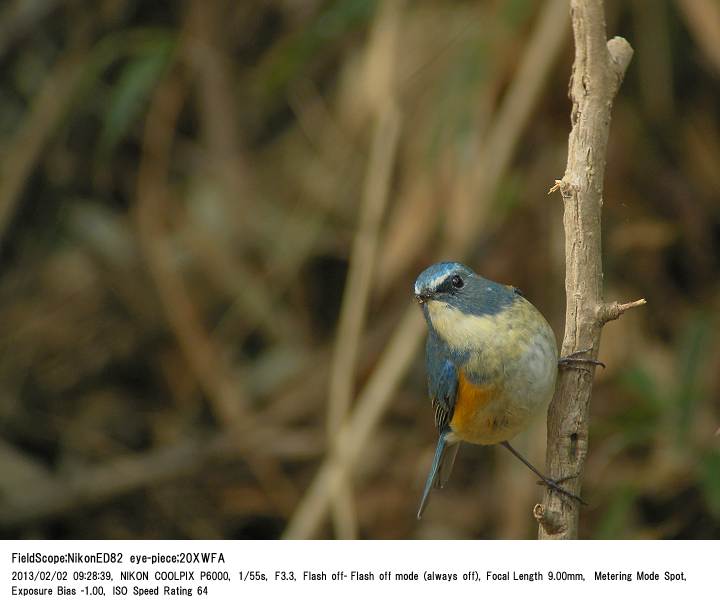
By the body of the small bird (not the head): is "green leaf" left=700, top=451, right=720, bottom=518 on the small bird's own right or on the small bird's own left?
on the small bird's own left

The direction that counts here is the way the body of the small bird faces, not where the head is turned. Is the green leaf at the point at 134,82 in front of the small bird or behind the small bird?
behind

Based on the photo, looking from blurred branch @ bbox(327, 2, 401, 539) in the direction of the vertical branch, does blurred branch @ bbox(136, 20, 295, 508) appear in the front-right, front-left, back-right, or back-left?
back-right

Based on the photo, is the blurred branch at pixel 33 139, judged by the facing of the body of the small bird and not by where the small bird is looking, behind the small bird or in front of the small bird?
behind
